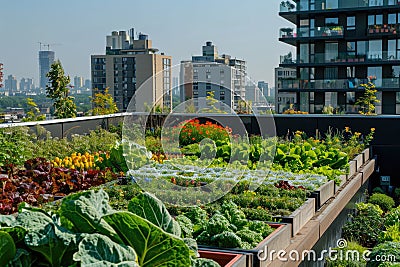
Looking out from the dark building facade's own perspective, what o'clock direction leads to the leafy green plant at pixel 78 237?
The leafy green plant is roughly at 12 o'clock from the dark building facade.

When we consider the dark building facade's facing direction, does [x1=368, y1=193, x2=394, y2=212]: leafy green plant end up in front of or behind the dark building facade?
in front

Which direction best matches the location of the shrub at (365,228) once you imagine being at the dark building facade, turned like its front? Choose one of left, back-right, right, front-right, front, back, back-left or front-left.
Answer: front

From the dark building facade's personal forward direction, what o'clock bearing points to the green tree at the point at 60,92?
The green tree is roughly at 1 o'clock from the dark building facade.

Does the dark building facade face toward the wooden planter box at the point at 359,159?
yes

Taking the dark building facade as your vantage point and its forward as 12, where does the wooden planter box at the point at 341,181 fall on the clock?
The wooden planter box is roughly at 12 o'clock from the dark building facade.

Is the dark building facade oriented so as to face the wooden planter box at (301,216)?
yes

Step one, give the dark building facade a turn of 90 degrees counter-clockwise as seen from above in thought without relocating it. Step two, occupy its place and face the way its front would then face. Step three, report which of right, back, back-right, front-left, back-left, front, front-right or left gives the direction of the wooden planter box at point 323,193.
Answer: right

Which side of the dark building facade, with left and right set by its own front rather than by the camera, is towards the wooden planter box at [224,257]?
front

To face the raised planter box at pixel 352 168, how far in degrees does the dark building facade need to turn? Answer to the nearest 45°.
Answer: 0° — it already faces it

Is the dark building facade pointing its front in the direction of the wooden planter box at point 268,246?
yes

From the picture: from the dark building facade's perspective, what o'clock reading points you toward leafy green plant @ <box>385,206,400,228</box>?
The leafy green plant is roughly at 12 o'clock from the dark building facade.

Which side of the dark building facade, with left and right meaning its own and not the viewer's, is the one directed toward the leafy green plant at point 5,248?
front

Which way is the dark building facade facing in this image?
toward the camera

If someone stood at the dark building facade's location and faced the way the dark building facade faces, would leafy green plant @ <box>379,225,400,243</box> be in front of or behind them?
in front
